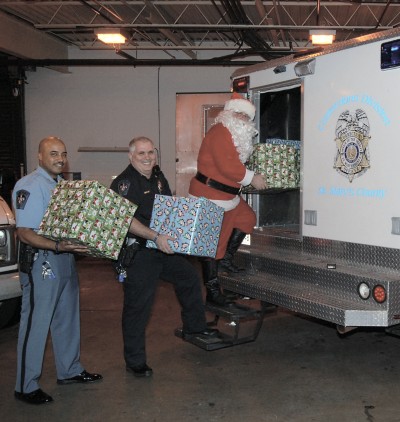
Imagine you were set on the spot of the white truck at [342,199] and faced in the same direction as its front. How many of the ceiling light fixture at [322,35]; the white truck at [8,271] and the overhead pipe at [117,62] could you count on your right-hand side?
0

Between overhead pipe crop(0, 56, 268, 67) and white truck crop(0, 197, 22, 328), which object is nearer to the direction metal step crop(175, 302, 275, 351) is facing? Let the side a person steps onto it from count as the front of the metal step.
the white truck

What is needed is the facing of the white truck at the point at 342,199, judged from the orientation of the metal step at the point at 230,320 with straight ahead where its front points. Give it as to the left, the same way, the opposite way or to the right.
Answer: the opposite way

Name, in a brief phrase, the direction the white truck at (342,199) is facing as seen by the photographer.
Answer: facing away from the viewer and to the right of the viewer

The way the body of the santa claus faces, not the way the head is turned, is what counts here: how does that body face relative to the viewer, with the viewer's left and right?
facing to the right of the viewer

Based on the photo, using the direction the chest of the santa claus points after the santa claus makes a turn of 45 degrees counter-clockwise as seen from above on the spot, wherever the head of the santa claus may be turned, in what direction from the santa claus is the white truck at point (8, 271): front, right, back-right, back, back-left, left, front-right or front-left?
back-left

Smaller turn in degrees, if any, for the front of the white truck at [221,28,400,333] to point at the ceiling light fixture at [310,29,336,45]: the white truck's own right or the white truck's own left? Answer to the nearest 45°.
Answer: approximately 45° to the white truck's own left

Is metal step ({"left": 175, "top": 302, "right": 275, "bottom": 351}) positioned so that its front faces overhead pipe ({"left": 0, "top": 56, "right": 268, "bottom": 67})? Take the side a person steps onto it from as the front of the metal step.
no

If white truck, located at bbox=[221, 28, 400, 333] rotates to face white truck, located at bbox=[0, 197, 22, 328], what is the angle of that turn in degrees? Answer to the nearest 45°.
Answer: approximately 135° to its left

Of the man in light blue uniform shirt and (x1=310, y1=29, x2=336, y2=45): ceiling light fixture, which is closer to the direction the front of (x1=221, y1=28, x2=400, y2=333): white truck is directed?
the ceiling light fixture

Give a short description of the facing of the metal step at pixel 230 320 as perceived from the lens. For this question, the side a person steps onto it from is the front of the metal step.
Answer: facing the viewer and to the left of the viewer

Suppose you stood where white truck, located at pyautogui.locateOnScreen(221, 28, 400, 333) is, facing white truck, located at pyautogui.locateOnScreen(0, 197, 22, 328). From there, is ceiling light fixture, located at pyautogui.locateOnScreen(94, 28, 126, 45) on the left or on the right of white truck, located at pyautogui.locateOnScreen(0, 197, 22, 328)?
right

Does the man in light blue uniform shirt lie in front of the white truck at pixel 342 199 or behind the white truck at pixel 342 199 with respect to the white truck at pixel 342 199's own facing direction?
behind

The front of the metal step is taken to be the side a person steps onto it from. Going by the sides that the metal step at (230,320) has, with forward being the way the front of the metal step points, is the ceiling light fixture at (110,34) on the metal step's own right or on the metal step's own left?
on the metal step's own right

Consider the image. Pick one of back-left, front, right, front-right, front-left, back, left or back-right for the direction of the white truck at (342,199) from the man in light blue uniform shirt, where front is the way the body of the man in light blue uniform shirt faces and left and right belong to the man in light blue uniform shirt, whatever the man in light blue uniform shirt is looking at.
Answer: front-left
